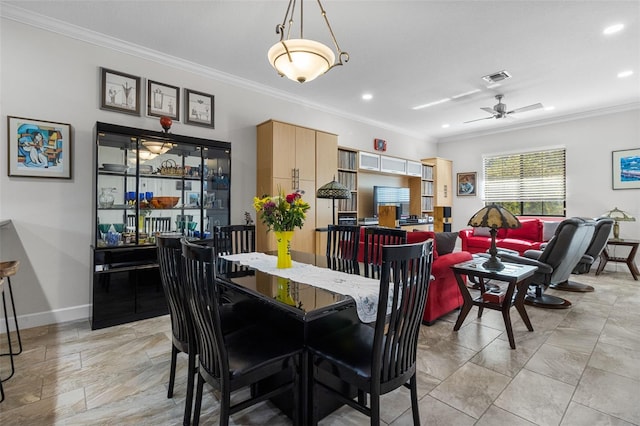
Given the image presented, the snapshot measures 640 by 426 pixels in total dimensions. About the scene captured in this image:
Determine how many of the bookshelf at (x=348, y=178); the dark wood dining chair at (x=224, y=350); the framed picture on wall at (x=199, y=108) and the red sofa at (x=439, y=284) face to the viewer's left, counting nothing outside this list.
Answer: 0

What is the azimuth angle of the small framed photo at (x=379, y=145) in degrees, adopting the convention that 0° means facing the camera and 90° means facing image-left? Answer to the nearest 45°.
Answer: approximately 315°

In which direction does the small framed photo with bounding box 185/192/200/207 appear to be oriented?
toward the camera

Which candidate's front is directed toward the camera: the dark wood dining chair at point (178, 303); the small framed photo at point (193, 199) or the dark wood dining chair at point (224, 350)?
the small framed photo

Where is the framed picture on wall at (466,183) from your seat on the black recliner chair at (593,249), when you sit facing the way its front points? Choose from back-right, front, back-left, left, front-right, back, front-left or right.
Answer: front-right

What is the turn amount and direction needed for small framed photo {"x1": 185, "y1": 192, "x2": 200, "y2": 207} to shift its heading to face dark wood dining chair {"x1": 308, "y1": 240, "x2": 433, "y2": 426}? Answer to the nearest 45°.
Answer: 0° — it already faces it

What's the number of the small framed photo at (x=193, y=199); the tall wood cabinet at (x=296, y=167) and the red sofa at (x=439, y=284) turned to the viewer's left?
0

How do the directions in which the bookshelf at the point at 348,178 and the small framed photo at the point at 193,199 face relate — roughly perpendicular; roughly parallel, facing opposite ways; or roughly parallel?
roughly parallel

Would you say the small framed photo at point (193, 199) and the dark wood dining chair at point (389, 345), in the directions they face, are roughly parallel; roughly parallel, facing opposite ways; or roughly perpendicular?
roughly parallel, facing opposite ways

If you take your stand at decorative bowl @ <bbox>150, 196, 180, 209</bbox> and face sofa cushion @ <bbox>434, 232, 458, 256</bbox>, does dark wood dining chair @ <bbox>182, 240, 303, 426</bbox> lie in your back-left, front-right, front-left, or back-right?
front-right

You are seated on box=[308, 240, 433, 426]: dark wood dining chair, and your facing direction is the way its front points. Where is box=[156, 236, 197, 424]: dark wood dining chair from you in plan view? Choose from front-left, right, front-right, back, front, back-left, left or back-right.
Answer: front-left

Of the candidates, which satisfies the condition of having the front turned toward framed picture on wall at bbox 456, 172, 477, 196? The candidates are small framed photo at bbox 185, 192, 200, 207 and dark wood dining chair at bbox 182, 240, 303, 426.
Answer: the dark wood dining chair

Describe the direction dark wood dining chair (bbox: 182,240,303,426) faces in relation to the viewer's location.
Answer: facing away from the viewer and to the right of the viewer

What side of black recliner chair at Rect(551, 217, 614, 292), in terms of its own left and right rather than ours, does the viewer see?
left

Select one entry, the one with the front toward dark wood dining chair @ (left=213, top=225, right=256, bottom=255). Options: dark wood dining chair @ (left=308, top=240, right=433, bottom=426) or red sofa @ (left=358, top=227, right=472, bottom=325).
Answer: dark wood dining chair @ (left=308, top=240, right=433, bottom=426)

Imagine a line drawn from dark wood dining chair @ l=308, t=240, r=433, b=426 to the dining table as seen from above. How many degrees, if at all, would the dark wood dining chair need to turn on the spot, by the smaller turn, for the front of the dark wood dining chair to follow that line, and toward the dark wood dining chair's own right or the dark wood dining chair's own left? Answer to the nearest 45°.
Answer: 0° — it already faces it
